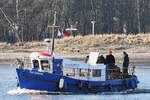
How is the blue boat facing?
to the viewer's left
